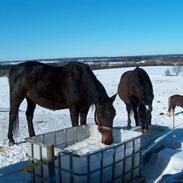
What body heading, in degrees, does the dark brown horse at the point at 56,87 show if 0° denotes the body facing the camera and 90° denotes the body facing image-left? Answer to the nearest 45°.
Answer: approximately 270°

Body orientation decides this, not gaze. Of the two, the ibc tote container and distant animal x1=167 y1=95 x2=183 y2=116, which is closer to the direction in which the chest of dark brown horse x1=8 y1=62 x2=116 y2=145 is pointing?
the distant animal

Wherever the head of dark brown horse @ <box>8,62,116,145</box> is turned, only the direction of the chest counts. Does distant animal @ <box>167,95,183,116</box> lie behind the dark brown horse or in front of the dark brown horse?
in front

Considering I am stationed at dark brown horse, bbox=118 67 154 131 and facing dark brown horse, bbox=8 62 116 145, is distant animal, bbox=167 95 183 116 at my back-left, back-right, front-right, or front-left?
back-right

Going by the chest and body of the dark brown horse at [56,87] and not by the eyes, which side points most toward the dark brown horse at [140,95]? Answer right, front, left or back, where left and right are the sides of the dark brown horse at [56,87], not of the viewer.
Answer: front

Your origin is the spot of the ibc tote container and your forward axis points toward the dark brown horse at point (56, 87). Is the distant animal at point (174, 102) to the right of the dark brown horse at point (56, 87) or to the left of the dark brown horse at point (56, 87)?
right

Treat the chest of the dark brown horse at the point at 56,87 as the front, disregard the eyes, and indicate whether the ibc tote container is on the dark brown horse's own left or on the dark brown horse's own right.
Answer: on the dark brown horse's own right
